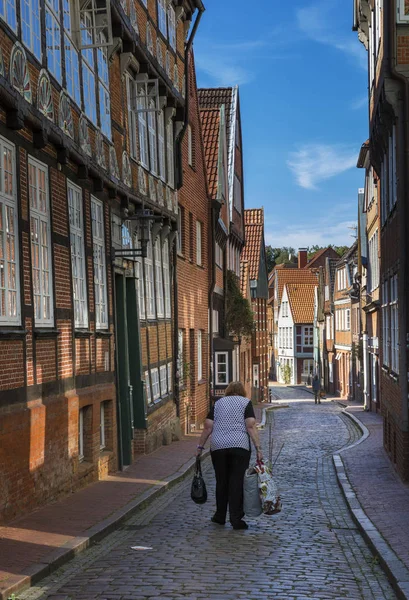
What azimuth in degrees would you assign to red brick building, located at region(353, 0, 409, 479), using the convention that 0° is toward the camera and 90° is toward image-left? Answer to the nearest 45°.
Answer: approximately 90°

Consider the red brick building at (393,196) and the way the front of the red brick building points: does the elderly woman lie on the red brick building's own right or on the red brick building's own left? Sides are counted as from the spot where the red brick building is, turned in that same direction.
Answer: on the red brick building's own left

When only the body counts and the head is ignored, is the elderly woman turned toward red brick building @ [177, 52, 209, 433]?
yes

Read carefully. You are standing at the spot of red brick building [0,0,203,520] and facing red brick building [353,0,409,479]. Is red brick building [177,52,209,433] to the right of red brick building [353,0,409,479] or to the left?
left

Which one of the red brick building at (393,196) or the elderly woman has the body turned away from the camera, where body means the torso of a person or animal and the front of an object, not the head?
the elderly woman

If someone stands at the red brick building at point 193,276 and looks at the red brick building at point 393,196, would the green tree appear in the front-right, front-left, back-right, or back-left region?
back-left

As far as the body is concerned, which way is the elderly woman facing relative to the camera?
away from the camera

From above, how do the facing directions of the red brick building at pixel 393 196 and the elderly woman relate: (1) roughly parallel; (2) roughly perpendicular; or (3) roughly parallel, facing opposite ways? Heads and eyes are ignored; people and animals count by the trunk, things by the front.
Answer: roughly perpendicular

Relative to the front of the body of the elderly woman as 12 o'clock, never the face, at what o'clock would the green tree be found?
The green tree is roughly at 12 o'clock from the elderly woman.

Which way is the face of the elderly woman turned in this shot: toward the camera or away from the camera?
away from the camera

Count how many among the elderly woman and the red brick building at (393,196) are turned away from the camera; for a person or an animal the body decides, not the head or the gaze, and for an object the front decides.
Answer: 1
